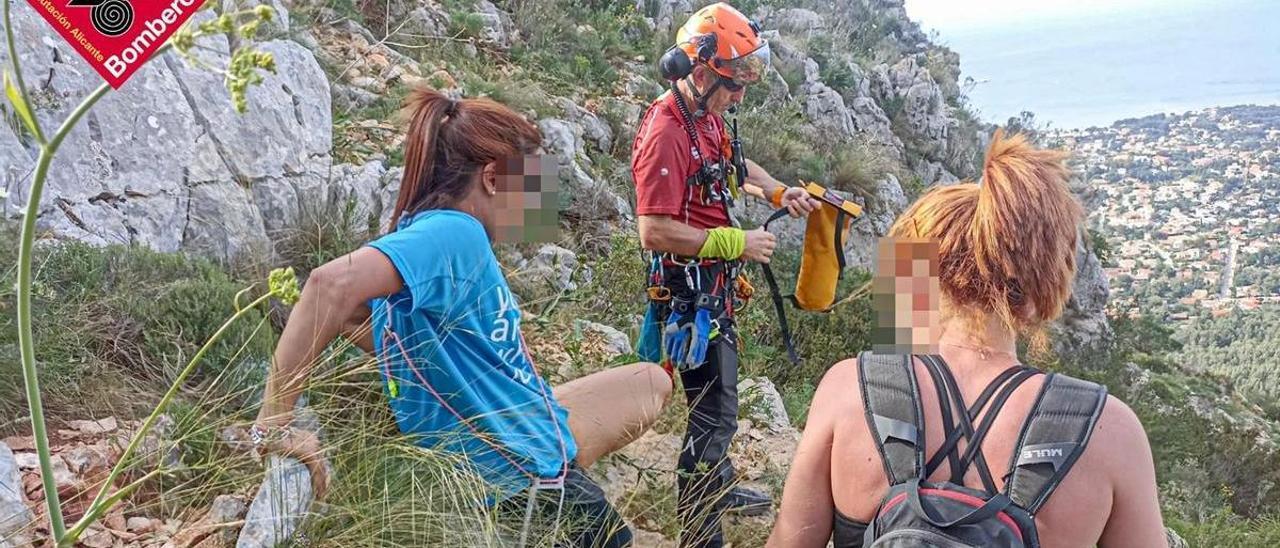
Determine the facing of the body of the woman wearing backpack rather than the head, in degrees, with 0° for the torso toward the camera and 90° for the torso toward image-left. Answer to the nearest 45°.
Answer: approximately 180°

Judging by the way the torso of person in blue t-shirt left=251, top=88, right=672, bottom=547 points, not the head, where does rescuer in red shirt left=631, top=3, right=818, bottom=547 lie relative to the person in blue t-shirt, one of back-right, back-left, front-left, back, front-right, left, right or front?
front-left

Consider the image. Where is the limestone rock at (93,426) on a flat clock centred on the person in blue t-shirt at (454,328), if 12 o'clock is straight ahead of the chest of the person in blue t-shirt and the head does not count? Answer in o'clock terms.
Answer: The limestone rock is roughly at 7 o'clock from the person in blue t-shirt.

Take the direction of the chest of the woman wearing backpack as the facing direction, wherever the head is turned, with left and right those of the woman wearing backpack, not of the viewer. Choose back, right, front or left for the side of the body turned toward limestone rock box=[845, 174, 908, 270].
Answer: front

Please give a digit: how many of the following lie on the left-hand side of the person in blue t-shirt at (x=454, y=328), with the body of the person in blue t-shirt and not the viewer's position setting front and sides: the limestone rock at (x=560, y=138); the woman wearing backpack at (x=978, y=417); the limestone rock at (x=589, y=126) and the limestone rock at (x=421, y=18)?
3

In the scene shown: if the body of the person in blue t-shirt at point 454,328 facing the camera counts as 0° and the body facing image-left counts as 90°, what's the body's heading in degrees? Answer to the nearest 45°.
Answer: approximately 270°

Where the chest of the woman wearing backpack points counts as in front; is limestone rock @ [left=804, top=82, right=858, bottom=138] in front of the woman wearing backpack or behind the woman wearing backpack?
in front

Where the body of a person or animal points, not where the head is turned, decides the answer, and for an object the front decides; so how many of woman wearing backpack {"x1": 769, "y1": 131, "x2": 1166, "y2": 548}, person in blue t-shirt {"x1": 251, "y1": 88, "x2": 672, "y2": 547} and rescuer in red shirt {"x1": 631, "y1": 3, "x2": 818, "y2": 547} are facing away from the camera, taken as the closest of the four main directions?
1

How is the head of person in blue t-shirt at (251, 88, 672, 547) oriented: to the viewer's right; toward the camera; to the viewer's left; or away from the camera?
to the viewer's right
